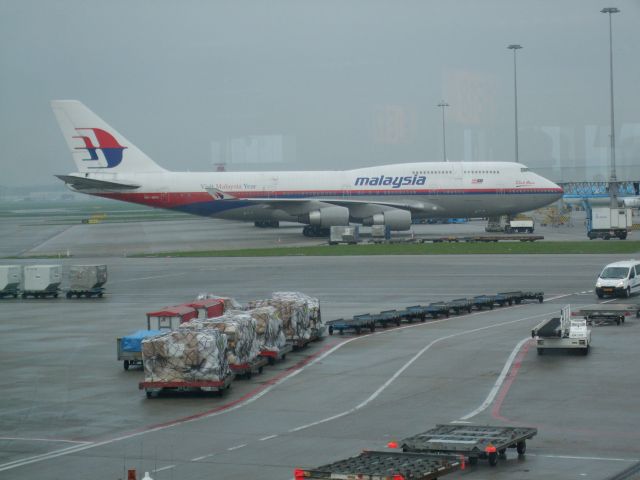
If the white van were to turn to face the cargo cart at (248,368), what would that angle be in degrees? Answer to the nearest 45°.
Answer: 0° — it already faces it

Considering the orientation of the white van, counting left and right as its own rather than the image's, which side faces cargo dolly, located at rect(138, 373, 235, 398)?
front

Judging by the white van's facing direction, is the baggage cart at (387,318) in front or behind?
in front

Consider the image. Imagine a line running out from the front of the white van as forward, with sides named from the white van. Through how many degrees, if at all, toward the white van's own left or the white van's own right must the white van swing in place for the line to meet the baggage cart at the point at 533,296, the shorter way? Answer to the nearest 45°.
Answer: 0° — it already faces it

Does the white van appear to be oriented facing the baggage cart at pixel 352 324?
yes

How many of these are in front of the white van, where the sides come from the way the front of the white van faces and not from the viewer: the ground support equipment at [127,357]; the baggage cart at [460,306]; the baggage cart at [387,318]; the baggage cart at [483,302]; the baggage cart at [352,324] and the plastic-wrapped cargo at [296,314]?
6

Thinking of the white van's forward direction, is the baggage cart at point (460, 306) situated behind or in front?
in front

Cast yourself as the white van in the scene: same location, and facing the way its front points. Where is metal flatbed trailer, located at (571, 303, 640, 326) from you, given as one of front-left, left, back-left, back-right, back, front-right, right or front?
front-left

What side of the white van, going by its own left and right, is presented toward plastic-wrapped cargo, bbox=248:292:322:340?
front

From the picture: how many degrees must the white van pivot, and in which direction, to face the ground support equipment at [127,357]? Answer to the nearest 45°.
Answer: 0° — it already faces it

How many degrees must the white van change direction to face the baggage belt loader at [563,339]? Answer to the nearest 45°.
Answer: approximately 45° to its left

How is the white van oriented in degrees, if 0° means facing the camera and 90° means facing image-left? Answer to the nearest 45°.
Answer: approximately 45°

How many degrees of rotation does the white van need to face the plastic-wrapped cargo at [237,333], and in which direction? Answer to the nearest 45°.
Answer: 0° — it already faces it
